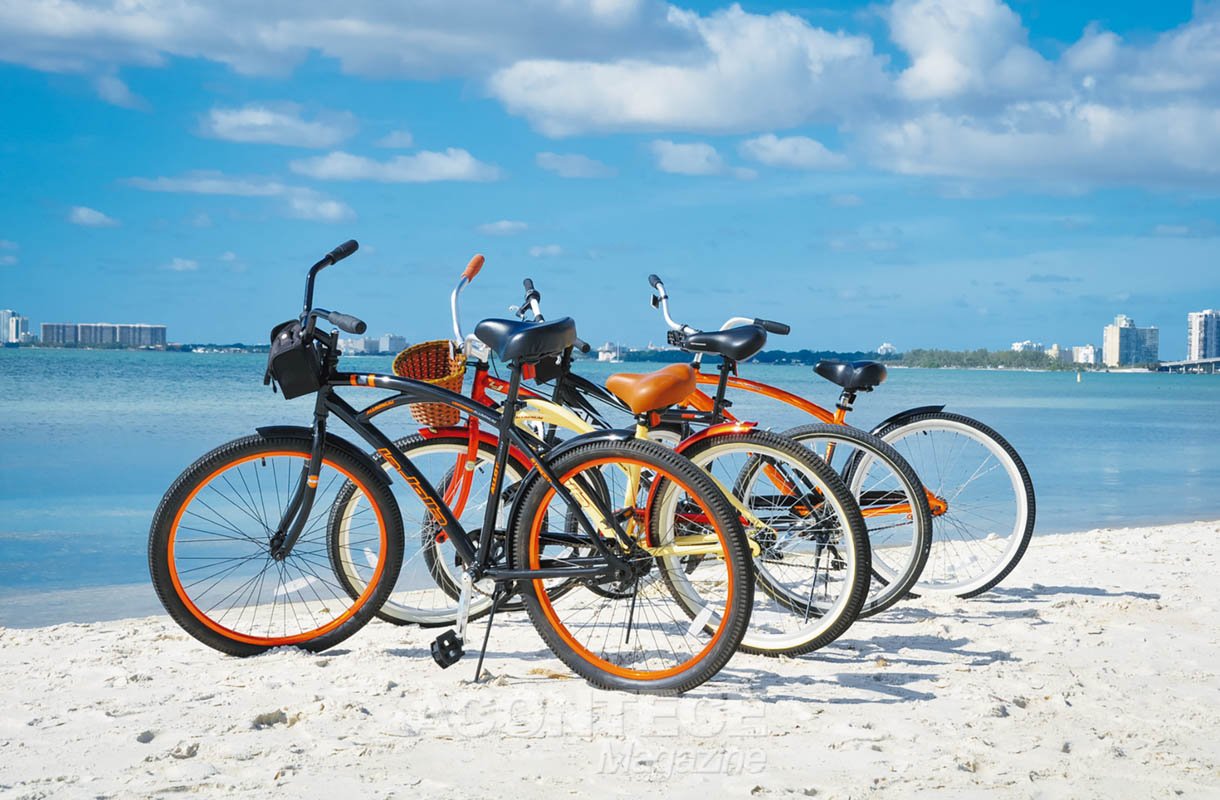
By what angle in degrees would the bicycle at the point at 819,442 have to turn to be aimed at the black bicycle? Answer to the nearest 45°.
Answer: approximately 90° to its left

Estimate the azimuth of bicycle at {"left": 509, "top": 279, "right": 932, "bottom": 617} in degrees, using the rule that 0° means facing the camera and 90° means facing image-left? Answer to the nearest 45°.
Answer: approximately 135°
